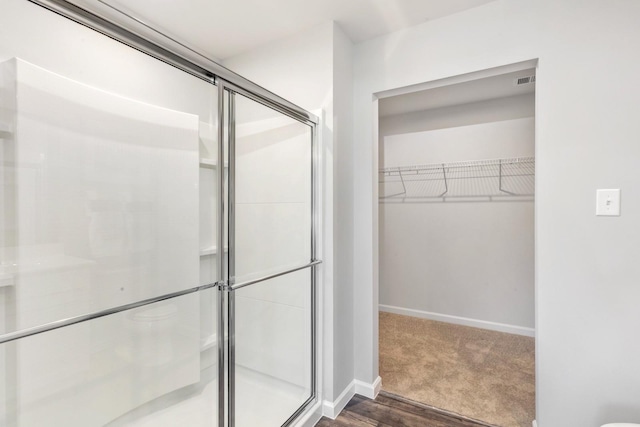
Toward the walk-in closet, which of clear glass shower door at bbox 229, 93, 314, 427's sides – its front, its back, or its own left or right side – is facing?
left

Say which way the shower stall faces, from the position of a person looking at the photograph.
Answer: facing the viewer and to the right of the viewer

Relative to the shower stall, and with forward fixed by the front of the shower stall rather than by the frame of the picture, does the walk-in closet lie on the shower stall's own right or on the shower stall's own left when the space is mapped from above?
on the shower stall's own left
